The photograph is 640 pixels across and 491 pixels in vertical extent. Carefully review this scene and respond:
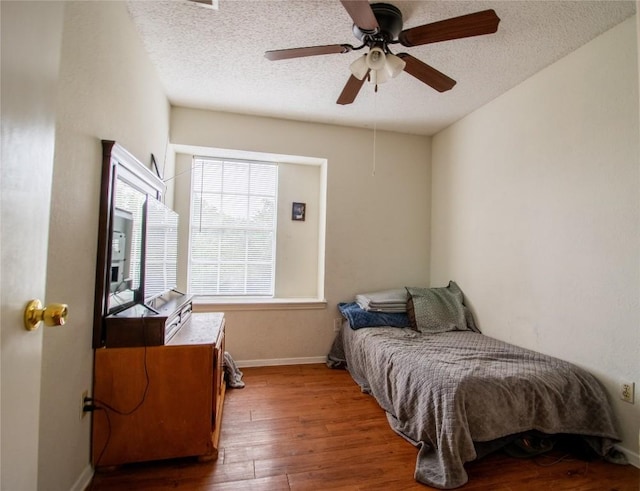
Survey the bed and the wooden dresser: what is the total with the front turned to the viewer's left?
0

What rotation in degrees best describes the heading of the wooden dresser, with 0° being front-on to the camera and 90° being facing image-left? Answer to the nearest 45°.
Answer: approximately 270°

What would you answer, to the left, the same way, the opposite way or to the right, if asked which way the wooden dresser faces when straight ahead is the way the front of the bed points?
to the left

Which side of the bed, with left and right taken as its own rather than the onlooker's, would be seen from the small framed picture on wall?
back

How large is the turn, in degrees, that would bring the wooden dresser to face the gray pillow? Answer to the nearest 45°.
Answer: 0° — it already faces it

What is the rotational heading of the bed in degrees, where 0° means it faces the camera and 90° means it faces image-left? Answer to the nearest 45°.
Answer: approximately 315°
